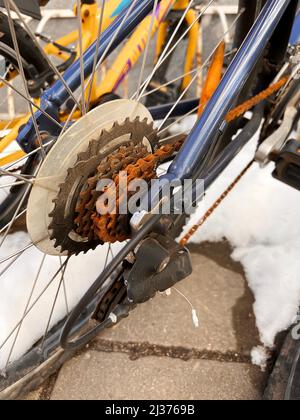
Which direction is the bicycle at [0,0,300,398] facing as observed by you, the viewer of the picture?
facing away from the viewer and to the right of the viewer
